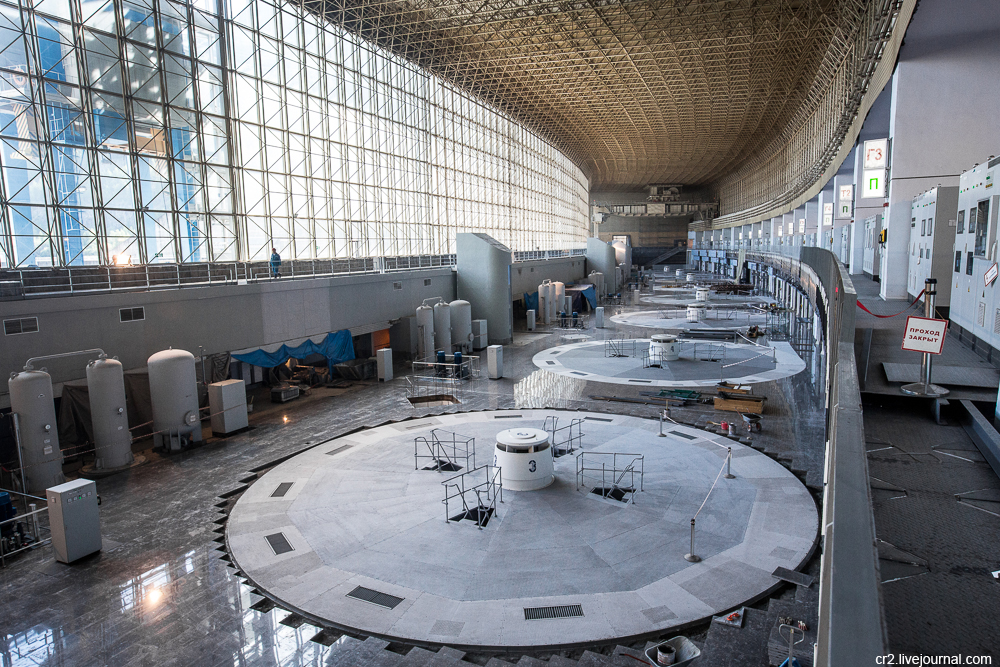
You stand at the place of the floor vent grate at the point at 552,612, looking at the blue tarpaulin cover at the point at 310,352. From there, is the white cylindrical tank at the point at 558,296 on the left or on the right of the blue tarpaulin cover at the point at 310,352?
right

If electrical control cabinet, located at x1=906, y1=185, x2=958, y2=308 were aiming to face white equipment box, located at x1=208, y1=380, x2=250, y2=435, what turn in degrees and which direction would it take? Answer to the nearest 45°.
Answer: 0° — it already faces it

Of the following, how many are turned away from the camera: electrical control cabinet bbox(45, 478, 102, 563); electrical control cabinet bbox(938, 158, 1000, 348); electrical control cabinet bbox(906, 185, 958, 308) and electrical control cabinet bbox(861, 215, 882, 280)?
0

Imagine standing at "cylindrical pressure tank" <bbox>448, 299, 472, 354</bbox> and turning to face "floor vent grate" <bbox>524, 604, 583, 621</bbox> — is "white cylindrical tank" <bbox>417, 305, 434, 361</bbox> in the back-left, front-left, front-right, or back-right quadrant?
front-right

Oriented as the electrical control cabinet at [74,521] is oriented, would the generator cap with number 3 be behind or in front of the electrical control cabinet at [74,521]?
in front

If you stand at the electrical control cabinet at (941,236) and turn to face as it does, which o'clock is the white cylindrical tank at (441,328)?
The white cylindrical tank is roughly at 2 o'clock from the electrical control cabinet.

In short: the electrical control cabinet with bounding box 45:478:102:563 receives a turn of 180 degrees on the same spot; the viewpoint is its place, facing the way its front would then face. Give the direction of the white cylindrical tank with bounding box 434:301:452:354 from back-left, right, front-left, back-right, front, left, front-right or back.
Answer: right

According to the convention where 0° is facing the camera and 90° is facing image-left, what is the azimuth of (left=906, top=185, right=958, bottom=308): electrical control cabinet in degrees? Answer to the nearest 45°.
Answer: approximately 45°

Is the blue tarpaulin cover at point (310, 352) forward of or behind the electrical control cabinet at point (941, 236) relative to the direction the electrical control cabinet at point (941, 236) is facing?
forward

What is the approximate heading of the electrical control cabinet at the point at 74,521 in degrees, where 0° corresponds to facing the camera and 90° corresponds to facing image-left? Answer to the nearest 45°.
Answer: approximately 315°

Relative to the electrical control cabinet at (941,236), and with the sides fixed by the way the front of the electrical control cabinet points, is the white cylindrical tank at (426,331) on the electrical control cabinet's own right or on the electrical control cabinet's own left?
on the electrical control cabinet's own right

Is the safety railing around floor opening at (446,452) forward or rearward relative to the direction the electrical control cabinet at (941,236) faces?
forward

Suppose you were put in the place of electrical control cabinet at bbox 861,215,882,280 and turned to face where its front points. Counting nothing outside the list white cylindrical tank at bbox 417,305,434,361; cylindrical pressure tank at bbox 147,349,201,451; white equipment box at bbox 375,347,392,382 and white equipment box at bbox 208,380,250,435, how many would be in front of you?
4

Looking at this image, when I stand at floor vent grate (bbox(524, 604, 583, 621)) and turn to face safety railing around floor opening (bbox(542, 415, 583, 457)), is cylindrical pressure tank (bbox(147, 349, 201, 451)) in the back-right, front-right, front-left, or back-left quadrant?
front-left

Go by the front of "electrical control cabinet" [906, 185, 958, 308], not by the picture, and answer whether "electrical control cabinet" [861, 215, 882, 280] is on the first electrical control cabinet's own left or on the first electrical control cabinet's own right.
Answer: on the first electrical control cabinet's own right

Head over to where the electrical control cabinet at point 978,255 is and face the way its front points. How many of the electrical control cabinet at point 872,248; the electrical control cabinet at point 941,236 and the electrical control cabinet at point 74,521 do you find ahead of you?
1

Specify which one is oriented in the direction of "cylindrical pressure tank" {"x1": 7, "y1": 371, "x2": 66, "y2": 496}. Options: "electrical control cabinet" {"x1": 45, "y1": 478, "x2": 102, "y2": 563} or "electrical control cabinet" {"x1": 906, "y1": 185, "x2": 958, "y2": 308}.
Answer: "electrical control cabinet" {"x1": 906, "y1": 185, "x2": 958, "y2": 308}

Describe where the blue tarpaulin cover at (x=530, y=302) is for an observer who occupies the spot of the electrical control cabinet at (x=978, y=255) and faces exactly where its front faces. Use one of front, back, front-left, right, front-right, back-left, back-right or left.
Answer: right

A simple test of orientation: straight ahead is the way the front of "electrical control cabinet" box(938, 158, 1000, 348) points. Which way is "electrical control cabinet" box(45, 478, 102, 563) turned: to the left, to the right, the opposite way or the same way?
the opposite way

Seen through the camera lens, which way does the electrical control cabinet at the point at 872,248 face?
facing the viewer and to the left of the viewer

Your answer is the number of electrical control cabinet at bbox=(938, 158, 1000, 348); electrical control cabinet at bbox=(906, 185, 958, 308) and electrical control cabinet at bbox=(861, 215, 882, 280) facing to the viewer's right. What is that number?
0

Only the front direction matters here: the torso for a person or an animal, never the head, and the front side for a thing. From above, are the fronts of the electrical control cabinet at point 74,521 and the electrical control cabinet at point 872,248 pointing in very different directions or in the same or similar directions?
very different directions

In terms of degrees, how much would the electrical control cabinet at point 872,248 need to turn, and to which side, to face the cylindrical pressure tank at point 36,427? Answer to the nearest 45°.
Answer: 0° — it already faces it
